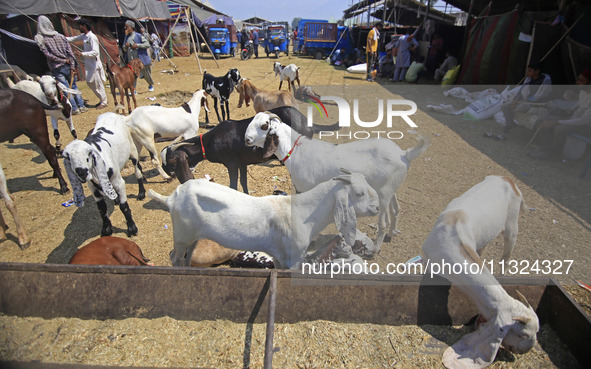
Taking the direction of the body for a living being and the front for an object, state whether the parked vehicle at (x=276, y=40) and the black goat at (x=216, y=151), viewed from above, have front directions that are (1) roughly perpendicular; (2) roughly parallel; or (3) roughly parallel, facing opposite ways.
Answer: roughly perpendicular

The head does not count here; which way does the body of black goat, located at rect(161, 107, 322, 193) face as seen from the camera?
to the viewer's left

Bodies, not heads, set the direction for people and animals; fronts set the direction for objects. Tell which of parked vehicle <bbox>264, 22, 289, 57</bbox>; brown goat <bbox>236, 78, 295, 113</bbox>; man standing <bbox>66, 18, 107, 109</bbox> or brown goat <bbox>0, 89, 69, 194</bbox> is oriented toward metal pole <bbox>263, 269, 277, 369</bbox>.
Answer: the parked vehicle

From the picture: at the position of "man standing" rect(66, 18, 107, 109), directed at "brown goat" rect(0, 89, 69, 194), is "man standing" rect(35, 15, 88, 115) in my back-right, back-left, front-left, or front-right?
front-right

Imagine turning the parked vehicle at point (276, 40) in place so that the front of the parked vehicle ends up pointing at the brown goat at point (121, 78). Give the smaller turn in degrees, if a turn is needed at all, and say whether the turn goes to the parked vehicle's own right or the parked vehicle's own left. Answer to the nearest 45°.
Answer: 0° — it already faces it

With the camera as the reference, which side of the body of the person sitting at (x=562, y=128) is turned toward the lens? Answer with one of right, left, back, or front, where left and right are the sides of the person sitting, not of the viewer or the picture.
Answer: left

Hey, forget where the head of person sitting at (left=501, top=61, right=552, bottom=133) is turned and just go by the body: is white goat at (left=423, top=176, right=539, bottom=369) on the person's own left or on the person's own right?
on the person's own left

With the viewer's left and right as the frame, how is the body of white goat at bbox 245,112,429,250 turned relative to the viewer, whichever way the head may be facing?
facing to the left of the viewer

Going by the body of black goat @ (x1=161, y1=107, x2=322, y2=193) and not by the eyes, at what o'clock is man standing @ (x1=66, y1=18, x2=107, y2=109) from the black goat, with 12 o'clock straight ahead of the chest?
The man standing is roughly at 2 o'clock from the black goat.

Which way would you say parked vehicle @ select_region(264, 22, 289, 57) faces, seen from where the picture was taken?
facing the viewer

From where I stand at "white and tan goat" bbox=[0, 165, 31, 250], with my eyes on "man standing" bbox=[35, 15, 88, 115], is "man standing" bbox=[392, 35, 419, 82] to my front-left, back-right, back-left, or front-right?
front-right

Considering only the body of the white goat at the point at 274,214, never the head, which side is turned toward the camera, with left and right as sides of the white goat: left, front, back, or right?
right

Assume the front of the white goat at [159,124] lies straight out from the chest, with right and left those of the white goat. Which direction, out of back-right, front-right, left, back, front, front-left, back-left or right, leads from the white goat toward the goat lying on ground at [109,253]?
right

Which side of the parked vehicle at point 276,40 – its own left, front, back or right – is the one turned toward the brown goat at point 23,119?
front
